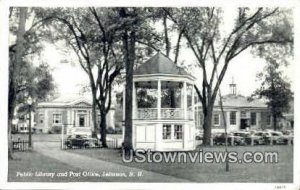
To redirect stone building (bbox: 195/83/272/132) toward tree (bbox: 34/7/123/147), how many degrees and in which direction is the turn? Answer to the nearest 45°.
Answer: approximately 90° to its right

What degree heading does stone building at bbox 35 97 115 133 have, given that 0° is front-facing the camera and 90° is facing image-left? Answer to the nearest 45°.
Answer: approximately 315°

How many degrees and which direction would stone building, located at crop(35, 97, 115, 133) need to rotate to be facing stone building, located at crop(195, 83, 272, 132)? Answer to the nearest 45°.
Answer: approximately 45° to its left

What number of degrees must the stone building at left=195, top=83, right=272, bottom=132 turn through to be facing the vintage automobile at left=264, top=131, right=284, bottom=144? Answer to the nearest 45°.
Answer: approximately 45° to its left

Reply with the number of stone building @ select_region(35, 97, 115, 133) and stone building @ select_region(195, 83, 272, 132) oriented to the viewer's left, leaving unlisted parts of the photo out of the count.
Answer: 0

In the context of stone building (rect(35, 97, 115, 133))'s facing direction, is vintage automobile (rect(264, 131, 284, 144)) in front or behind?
in front

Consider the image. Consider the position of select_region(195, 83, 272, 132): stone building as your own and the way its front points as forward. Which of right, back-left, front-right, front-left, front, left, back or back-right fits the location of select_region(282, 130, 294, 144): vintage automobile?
front-left

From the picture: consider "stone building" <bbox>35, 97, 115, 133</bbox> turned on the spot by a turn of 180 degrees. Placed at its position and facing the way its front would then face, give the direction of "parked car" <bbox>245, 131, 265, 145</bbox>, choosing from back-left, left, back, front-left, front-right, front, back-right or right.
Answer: back-right

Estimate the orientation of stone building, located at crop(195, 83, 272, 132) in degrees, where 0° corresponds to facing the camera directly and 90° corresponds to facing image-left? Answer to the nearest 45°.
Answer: approximately 0°
